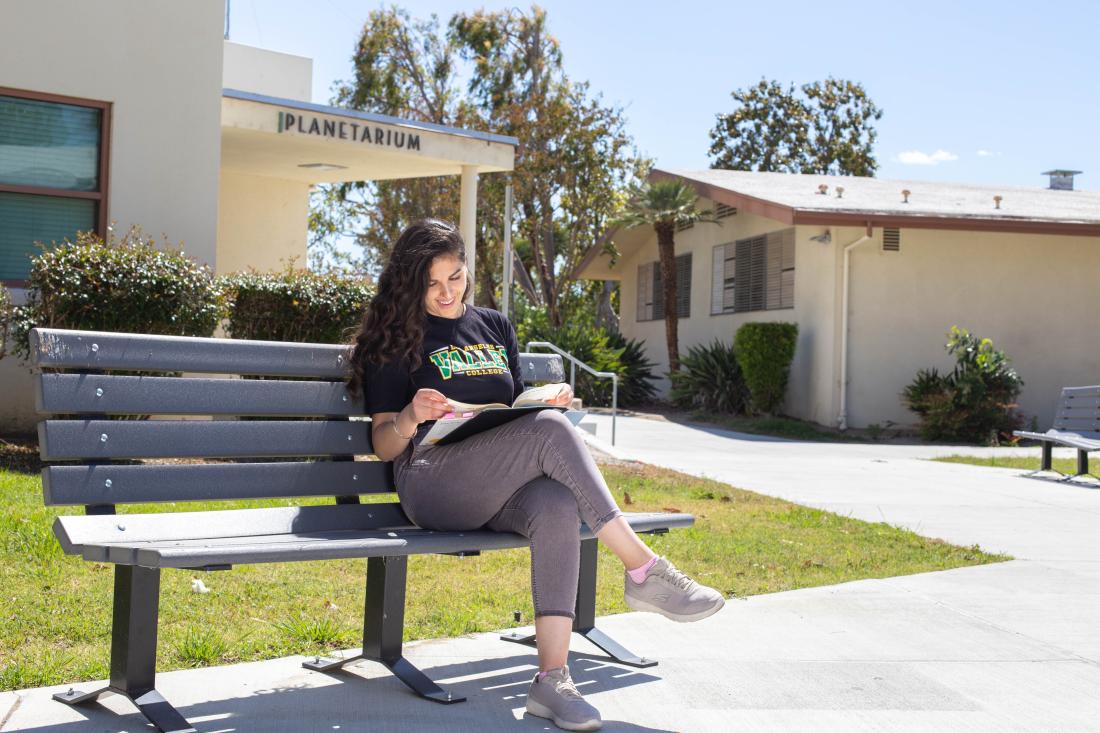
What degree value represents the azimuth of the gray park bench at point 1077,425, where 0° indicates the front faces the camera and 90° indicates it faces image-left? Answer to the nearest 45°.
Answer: approximately 45°

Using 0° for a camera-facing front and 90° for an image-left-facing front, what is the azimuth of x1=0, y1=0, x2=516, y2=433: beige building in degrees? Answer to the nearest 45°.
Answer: approximately 315°

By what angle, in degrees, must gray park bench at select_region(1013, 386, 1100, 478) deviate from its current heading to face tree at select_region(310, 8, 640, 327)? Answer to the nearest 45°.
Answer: approximately 90° to its right

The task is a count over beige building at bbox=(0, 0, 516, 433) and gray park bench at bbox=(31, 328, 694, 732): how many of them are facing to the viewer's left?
0

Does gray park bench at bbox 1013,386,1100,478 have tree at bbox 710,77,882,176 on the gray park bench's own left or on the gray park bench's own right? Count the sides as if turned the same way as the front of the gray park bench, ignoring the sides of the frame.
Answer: on the gray park bench's own right

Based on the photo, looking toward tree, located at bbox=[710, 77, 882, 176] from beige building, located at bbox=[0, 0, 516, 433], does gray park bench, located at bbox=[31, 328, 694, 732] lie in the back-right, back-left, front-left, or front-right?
back-right

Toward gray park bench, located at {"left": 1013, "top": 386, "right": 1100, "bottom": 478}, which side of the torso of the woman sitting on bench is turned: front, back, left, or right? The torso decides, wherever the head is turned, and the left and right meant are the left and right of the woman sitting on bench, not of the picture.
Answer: left

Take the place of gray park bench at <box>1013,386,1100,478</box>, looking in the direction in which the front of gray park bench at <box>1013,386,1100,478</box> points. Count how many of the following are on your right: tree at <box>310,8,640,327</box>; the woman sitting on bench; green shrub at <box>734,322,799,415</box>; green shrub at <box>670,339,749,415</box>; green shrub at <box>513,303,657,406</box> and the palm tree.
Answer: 5

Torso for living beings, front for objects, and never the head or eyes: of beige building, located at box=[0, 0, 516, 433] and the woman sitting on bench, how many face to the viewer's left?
0

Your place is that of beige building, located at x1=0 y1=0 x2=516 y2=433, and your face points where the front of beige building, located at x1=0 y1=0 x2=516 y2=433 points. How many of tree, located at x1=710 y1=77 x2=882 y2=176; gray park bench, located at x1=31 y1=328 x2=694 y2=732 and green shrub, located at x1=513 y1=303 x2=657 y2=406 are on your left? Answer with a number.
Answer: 2

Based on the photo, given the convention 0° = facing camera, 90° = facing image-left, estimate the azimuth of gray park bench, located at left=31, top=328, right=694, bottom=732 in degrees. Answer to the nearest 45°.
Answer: approximately 315°
